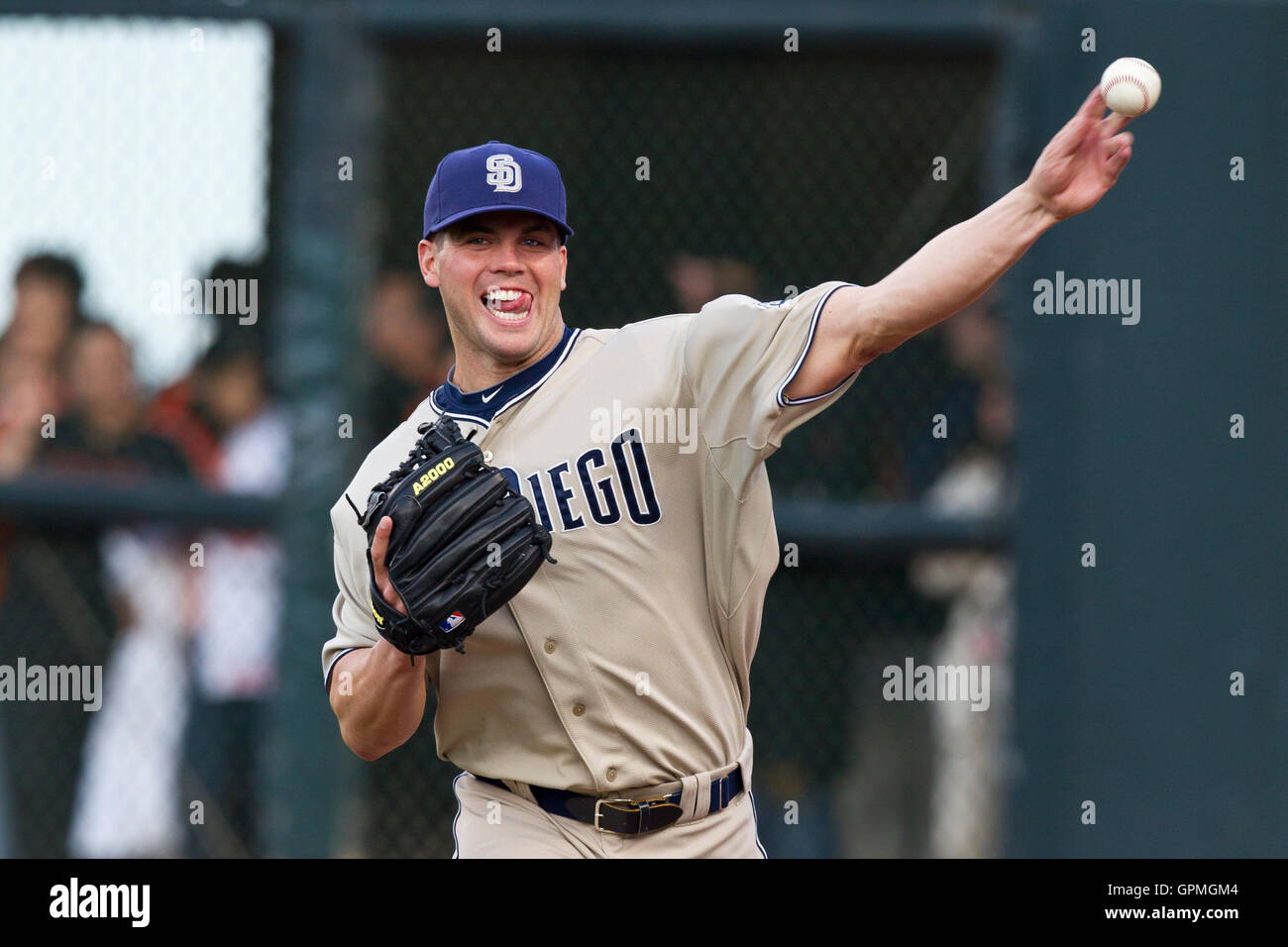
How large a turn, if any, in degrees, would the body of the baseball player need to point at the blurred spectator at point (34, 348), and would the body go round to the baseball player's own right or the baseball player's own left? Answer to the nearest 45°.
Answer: approximately 135° to the baseball player's own right

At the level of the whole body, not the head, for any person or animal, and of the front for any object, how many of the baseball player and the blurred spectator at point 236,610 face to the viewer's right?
0

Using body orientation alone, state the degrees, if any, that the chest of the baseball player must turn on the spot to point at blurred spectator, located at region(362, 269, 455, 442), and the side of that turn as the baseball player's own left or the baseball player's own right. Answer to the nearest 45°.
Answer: approximately 180°

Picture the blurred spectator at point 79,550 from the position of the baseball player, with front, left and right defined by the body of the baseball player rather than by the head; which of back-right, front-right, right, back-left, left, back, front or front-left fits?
back-right

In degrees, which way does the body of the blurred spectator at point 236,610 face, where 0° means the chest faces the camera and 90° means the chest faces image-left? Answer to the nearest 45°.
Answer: approximately 45°

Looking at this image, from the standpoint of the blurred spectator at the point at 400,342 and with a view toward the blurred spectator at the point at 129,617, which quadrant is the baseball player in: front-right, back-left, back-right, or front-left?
back-left

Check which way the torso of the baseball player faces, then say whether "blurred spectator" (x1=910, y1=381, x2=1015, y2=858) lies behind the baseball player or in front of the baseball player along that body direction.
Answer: behind

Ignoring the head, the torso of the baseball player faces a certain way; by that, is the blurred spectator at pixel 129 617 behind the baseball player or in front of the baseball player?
behind

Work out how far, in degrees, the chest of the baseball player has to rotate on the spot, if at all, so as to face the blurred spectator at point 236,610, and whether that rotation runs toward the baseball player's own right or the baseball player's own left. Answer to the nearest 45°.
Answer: approximately 135° to the baseball player's own right

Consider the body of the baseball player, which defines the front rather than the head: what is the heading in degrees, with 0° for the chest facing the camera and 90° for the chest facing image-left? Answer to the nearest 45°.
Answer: approximately 0°
